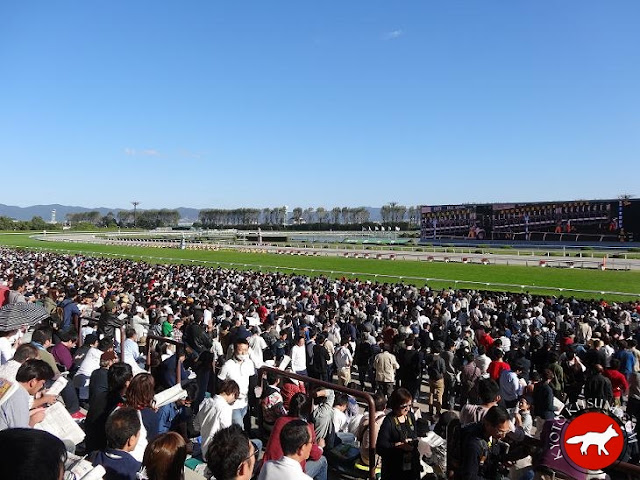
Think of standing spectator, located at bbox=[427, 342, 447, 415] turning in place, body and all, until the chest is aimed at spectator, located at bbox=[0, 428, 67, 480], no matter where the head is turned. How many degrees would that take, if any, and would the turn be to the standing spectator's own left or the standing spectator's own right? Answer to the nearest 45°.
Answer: approximately 180°

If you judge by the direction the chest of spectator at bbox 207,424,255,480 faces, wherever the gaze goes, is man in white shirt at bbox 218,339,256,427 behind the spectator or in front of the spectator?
in front

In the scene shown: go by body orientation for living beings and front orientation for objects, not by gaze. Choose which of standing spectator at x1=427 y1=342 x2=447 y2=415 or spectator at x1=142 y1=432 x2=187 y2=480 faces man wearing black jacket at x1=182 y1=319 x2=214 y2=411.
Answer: the spectator

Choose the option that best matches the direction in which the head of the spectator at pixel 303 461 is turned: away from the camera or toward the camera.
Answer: away from the camera

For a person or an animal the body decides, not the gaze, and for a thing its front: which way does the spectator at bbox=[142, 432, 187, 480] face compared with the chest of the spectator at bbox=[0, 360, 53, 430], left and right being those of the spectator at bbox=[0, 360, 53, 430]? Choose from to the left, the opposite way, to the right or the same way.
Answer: to the left

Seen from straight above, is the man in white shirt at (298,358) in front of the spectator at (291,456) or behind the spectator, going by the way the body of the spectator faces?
in front

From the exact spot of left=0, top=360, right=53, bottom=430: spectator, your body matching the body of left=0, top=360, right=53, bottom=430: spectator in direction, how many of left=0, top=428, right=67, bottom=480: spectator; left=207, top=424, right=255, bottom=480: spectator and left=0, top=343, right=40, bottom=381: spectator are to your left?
1

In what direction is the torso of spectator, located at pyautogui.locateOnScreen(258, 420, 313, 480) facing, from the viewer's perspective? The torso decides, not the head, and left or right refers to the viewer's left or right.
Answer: facing away from the viewer and to the right of the viewer

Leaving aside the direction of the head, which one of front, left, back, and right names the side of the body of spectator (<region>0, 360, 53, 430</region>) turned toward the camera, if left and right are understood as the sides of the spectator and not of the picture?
right

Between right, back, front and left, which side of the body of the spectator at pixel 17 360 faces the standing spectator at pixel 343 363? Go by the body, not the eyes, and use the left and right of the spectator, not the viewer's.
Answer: front

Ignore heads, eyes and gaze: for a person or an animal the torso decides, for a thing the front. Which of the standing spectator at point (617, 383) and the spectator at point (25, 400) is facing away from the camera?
the standing spectator

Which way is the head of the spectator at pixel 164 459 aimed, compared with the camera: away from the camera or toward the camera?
away from the camera

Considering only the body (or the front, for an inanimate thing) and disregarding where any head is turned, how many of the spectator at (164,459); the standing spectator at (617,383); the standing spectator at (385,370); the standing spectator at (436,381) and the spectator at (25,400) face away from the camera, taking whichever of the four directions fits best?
4
